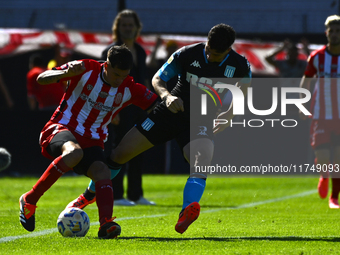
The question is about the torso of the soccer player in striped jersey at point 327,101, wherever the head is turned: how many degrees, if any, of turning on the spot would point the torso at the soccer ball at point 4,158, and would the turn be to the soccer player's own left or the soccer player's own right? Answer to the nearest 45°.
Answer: approximately 45° to the soccer player's own right

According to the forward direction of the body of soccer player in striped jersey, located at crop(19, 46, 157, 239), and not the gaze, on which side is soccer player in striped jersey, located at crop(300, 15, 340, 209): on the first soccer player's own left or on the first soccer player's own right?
on the first soccer player's own left

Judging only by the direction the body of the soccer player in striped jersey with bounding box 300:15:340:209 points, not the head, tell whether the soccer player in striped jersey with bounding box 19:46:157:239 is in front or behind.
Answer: in front

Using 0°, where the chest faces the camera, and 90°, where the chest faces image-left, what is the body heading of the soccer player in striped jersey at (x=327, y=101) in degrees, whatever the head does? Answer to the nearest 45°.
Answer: approximately 0°

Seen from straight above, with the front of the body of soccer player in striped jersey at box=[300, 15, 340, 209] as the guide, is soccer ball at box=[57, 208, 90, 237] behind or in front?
in front

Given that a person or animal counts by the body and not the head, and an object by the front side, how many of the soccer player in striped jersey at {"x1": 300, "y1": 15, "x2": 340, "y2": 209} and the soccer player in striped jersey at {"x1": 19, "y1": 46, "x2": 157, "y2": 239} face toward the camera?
2

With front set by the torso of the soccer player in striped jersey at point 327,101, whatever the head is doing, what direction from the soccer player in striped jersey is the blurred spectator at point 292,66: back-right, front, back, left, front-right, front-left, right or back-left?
back

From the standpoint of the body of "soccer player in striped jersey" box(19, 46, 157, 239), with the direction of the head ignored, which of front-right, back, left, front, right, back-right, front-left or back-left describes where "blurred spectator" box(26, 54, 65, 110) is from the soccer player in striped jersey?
back

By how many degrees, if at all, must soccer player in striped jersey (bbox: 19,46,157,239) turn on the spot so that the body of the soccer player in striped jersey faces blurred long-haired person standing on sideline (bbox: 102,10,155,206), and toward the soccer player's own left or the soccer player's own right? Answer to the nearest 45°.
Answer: approximately 180°
